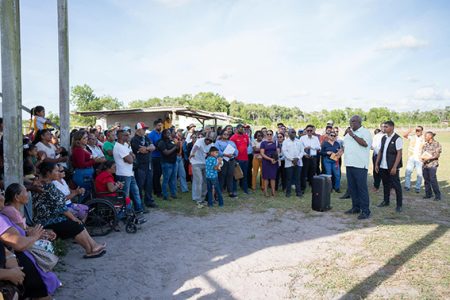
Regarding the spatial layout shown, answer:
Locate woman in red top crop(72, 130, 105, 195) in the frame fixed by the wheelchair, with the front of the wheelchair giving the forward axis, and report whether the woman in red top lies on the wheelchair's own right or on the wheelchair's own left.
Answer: on the wheelchair's own left

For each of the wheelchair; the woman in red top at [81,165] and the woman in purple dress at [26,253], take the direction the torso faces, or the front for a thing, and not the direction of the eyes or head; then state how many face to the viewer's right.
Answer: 3

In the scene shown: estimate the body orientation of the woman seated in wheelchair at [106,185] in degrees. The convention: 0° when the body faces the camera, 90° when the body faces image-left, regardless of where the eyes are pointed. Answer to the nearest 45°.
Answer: approximately 270°

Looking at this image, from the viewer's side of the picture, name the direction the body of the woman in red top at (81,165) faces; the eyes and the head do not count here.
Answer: to the viewer's right

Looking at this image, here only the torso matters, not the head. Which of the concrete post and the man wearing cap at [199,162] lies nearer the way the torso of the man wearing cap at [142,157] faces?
the man wearing cap

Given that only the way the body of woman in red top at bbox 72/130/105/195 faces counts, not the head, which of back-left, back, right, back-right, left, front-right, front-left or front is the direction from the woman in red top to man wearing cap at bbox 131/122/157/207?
front-left

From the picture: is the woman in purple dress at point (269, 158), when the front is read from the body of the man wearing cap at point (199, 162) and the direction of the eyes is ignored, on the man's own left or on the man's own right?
on the man's own left

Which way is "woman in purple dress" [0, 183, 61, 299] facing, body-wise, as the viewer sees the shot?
to the viewer's right

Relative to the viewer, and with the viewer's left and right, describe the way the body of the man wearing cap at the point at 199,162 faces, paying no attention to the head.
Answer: facing the viewer and to the right of the viewer

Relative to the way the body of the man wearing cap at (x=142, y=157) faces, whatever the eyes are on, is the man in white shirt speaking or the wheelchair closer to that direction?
the man in white shirt speaking

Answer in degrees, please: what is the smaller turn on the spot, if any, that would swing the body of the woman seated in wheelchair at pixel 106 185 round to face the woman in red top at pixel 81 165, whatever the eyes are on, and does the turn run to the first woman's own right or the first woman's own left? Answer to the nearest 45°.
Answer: approximately 135° to the first woman's own left

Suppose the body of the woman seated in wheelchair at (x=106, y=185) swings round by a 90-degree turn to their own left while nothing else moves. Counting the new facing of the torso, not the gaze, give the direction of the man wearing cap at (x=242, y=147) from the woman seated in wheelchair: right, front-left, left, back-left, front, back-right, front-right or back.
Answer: front-right

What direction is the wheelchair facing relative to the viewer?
to the viewer's right

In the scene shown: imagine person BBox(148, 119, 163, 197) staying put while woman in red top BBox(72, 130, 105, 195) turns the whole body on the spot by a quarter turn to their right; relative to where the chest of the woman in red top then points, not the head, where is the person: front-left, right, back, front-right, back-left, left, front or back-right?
back-left
